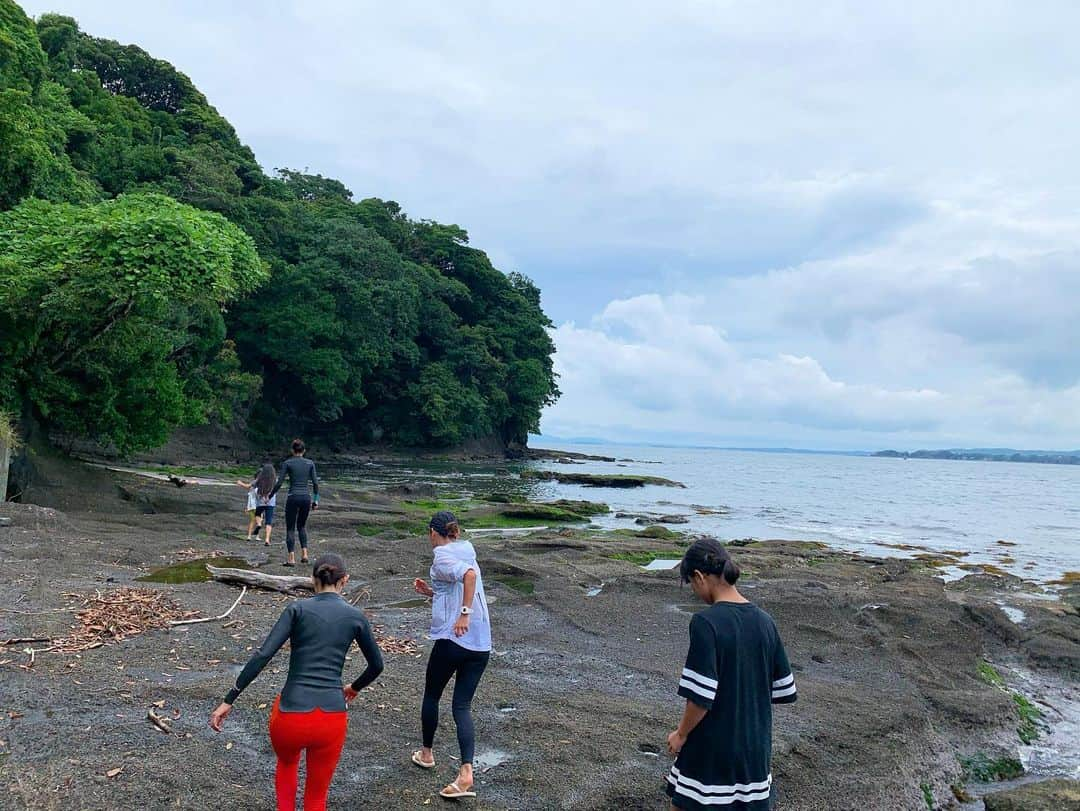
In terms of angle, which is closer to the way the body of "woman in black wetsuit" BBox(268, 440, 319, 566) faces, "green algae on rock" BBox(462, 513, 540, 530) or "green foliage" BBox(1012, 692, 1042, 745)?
the green algae on rock

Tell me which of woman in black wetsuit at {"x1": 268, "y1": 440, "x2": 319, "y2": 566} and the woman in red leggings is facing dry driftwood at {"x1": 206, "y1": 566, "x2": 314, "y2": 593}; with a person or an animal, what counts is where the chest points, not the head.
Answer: the woman in red leggings

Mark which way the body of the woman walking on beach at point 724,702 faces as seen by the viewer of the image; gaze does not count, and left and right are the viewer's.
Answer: facing away from the viewer and to the left of the viewer

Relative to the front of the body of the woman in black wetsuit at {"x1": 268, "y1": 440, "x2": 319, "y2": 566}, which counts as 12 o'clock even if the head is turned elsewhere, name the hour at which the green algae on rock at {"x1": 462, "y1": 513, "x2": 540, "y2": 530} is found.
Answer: The green algae on rock is roughly at 1 o'clock from the woman in black wetsuit.

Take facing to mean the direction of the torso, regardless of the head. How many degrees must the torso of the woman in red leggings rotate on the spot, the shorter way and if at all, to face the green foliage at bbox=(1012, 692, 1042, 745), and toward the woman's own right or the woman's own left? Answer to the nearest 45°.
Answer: approximately 90° to the woman's own right

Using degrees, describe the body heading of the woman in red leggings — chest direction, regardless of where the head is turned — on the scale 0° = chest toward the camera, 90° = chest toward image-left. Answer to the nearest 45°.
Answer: approximately 180°

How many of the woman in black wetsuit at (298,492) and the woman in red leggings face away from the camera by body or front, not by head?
2

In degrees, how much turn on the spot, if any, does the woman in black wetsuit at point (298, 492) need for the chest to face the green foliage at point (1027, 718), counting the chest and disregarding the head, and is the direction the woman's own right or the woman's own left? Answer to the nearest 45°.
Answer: approximately 135° to the woman's own right

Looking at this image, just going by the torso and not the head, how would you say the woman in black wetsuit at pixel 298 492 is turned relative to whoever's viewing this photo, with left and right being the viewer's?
facing away from the viewer

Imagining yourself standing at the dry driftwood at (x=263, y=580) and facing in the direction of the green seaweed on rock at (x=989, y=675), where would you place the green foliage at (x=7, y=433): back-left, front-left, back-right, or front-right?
back-left
